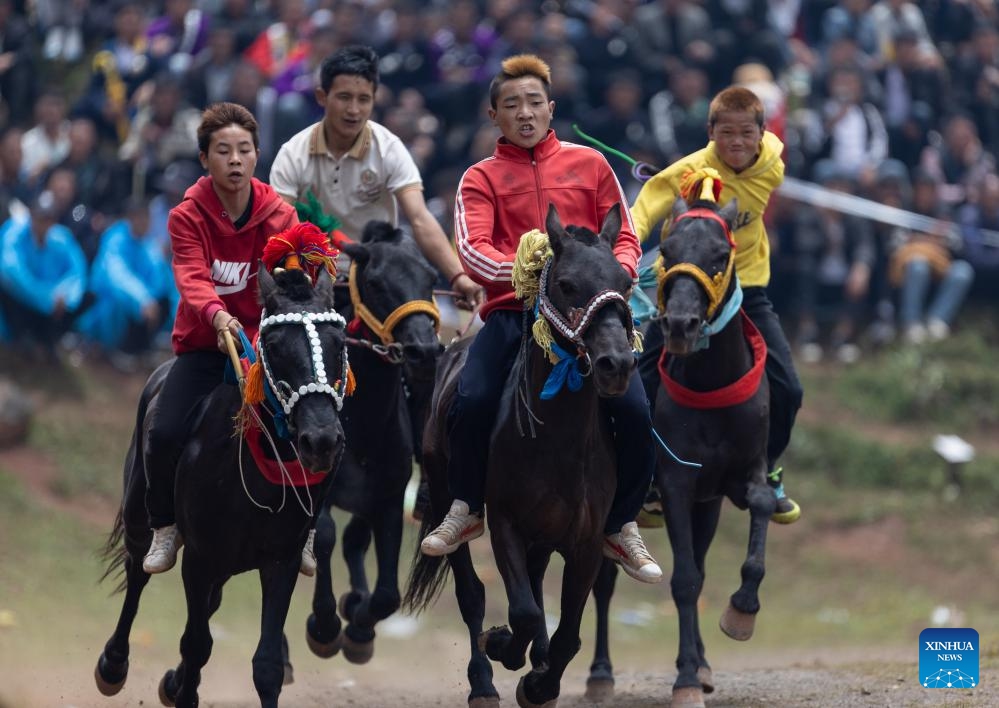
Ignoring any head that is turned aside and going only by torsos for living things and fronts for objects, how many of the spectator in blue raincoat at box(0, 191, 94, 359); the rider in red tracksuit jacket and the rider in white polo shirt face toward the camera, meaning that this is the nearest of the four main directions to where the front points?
3

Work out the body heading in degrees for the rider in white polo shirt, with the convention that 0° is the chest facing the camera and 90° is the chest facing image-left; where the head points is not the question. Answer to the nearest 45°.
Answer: approximately 0°

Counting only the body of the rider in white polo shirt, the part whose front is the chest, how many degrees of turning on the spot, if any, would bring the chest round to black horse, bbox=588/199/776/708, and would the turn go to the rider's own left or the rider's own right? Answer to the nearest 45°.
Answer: approximately 90° to the rider's own left

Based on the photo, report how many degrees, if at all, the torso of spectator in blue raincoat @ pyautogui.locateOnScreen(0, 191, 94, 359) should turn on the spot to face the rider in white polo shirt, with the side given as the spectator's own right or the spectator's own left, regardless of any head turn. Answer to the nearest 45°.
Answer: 0° — they already face them

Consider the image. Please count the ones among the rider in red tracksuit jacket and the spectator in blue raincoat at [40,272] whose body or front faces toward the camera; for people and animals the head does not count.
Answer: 2

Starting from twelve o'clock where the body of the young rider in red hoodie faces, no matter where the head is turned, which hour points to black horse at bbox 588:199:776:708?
The black horse is roughly at 10 o'clock from the young rider in red hoodie.

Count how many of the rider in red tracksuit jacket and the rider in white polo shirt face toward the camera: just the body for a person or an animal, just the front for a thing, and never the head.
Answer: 2

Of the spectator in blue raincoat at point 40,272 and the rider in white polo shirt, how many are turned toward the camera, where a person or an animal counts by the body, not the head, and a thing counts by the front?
2
